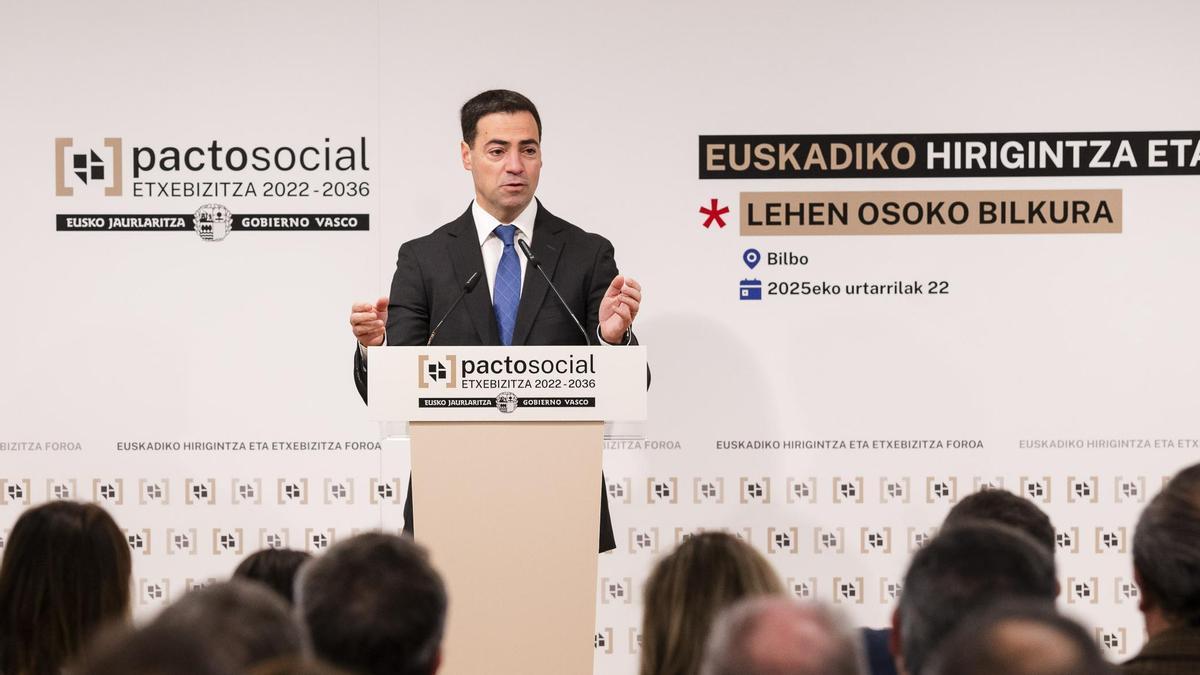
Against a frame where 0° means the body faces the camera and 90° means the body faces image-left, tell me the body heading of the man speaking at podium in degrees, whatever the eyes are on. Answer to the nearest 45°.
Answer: approximately 0°

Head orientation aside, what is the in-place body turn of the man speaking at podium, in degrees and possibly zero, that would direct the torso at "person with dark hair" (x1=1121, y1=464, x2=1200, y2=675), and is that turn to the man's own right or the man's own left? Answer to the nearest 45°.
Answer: approximately 45° to the man's own left

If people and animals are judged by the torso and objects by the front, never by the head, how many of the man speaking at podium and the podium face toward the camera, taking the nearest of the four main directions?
2

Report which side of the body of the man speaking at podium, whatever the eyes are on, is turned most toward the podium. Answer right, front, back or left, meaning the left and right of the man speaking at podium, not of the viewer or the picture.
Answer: front

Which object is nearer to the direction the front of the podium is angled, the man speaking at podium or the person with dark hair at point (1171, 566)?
the person with dark hair

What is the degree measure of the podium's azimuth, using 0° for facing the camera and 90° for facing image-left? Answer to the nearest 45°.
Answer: approximately 0°

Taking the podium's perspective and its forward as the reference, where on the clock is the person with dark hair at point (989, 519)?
The person with dark hair is roughly at 10 o'clock from the podium.

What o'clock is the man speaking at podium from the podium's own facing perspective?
The man speaking at podium is roughly at 6 o'clock from the podium.

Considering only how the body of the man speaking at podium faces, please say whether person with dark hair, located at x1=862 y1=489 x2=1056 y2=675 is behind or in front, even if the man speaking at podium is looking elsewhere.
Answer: in front
